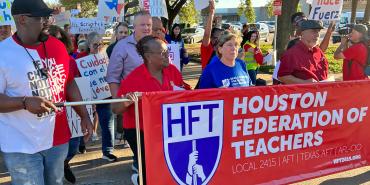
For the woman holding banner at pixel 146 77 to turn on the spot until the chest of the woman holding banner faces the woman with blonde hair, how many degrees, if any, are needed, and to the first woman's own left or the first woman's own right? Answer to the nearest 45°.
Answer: approximately 90° to the first woman's own left

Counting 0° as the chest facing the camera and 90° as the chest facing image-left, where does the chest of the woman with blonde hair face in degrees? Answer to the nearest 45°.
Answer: approximately 315°

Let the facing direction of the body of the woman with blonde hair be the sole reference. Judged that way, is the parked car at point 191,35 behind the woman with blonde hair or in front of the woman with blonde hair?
behind

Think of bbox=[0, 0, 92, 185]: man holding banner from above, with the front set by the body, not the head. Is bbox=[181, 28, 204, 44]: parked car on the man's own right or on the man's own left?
on the man's own left

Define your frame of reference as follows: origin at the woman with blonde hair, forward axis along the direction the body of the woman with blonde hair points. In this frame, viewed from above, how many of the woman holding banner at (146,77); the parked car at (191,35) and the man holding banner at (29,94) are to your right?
2

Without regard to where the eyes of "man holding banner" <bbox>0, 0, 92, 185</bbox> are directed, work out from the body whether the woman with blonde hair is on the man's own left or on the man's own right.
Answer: on the man's own left

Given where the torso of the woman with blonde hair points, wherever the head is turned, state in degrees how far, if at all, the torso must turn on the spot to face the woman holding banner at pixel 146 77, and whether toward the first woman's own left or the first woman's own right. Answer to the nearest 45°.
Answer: approximately 90° to the first woman's own right

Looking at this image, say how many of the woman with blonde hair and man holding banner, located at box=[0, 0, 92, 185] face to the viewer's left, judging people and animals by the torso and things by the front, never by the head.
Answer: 0

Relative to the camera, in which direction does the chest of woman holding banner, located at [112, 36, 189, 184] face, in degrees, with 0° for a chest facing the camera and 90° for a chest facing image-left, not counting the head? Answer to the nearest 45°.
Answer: approximately 315°

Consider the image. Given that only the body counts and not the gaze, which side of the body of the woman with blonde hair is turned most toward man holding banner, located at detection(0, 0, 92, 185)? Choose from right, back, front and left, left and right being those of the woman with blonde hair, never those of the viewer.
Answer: right
